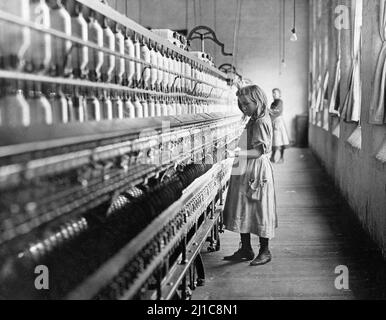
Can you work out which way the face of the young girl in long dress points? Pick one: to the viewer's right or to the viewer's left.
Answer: to the viewer's left

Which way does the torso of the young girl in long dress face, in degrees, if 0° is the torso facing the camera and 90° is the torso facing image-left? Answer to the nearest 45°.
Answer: approximately 90°

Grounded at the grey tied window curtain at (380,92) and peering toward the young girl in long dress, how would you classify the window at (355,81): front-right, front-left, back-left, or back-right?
back-right

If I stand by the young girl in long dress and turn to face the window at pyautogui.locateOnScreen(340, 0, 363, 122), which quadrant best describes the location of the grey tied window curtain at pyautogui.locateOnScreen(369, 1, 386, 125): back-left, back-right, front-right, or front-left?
front-right

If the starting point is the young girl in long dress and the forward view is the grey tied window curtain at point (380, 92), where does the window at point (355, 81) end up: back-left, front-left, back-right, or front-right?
front-left

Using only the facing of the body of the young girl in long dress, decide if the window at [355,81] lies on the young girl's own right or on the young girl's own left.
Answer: on the young girl's own right

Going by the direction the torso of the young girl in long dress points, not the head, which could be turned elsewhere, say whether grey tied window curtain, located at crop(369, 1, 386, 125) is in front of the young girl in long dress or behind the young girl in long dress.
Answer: behind

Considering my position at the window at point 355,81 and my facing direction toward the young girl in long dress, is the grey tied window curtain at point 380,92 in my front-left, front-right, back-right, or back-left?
front-left
